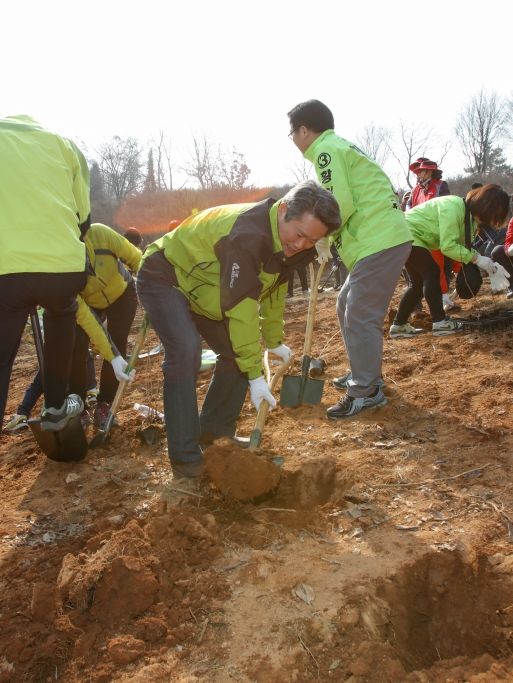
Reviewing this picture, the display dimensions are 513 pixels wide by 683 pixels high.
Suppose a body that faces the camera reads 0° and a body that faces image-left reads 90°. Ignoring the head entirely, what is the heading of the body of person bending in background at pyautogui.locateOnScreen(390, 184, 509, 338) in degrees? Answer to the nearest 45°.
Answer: approximately 270°

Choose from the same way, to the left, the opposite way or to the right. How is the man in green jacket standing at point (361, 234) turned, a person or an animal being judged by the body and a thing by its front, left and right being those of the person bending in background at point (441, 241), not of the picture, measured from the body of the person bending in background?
the opposite way

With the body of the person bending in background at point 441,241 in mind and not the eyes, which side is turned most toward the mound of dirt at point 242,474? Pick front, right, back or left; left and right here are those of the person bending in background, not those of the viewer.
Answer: right

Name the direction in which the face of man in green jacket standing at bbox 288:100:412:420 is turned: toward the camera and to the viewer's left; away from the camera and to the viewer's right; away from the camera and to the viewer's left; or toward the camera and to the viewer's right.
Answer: away from the camera and to the viewer's left

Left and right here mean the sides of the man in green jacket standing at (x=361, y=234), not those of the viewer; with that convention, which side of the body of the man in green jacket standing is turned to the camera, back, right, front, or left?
left

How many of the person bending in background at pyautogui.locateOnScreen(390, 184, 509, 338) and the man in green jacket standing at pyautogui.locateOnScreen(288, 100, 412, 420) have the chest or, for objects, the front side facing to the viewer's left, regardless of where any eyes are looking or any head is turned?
1

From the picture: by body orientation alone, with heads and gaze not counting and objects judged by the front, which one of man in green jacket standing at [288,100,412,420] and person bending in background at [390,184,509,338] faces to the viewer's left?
the man in green jacket standing
